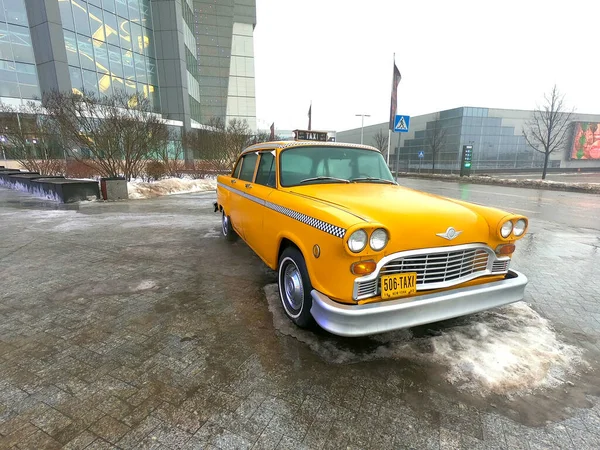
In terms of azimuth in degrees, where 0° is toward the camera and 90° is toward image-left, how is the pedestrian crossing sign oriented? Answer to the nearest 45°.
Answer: approximately 0°

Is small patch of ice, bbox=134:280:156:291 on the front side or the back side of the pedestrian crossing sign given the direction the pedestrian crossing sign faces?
on the front side

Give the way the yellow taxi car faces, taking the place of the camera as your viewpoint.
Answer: facing the viewer and to the right of the viewer

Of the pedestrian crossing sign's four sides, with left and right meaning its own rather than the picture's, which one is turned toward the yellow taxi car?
front

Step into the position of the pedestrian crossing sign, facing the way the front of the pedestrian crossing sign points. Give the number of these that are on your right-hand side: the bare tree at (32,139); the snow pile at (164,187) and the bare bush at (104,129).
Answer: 3

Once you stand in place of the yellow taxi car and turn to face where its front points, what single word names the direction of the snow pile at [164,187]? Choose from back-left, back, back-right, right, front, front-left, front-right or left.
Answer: back

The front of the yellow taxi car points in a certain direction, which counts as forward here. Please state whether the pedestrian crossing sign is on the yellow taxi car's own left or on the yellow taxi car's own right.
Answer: on the yellow taxi car's own left

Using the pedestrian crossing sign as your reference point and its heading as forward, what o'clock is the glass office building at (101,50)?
The glass office building is roughly at 4 o'clock from the pedestrian crossing sign.

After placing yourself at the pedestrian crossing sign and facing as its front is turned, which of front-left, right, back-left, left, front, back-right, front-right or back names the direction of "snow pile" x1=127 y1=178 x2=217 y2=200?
right

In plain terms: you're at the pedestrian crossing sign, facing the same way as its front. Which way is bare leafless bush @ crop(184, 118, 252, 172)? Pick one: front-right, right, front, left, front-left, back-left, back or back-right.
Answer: back-right

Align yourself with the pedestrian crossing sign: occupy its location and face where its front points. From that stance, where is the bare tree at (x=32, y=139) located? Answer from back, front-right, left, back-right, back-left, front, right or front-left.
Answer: right

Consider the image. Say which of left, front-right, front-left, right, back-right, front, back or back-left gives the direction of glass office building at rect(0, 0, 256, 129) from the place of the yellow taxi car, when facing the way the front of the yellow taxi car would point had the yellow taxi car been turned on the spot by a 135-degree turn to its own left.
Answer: front-left

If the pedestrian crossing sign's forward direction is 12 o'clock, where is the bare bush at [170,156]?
The bare bush is roughly at 4 o'clock from the pedestrian crossing sign.

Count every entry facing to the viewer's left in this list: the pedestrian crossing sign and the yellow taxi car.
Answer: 0

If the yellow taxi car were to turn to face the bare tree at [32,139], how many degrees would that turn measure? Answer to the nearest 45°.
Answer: approximately 180°
